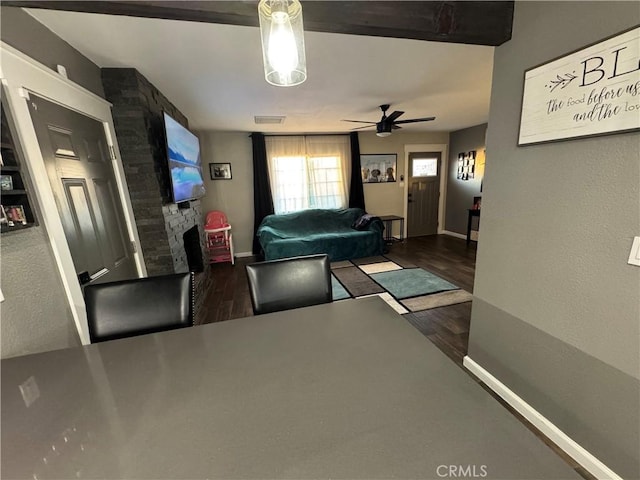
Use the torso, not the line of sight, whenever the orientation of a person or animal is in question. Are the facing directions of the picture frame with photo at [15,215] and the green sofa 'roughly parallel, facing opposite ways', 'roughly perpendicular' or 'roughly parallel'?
roughly perpendicular

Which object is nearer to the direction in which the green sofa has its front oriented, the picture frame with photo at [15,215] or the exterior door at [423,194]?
the picture frame with photo

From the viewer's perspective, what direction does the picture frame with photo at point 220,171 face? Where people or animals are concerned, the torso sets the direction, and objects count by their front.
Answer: toward the camera

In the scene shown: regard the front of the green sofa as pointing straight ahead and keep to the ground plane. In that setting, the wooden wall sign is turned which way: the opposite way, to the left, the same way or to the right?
to the right

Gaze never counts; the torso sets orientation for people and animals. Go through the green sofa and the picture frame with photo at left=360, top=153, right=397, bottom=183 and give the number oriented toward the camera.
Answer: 2

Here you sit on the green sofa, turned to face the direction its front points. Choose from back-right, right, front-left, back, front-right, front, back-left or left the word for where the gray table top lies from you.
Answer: front

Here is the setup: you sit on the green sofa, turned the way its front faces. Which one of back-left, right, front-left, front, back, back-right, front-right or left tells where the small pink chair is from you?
right

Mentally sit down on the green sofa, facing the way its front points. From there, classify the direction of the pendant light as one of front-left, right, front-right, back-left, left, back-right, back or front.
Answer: front

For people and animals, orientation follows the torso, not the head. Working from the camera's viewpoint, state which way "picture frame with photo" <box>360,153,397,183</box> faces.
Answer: facing the viewer

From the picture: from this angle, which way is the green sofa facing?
toward the camera

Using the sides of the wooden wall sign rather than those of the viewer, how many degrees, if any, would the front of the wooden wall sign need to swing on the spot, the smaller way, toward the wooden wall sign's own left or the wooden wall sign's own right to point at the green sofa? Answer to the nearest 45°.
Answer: approximately 90° to the wooden wall sign's own right

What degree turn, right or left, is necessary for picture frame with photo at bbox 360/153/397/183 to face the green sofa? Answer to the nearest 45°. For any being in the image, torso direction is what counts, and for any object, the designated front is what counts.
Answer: approximately 45° to its right

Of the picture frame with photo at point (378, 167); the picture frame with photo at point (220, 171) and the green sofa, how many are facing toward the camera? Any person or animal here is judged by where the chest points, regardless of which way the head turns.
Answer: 3

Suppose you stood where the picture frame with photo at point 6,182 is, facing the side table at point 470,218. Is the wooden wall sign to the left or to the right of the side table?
right

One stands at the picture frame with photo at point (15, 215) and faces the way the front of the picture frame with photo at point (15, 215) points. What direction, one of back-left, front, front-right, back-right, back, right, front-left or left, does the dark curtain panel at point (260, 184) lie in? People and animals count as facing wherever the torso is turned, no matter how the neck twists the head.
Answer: left

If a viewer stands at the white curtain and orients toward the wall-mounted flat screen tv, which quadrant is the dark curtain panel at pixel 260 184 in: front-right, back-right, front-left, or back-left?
front-right

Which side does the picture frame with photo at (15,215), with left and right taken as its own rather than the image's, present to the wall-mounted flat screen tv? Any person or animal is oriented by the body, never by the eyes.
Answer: left

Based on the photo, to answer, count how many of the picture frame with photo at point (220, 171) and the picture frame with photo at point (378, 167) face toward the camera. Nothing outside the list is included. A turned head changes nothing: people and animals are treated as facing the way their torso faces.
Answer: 2

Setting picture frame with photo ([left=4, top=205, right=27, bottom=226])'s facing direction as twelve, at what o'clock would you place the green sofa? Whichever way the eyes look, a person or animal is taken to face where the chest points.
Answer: The green sofa is roughly at 10 o'clock from the picture frame with photo.
